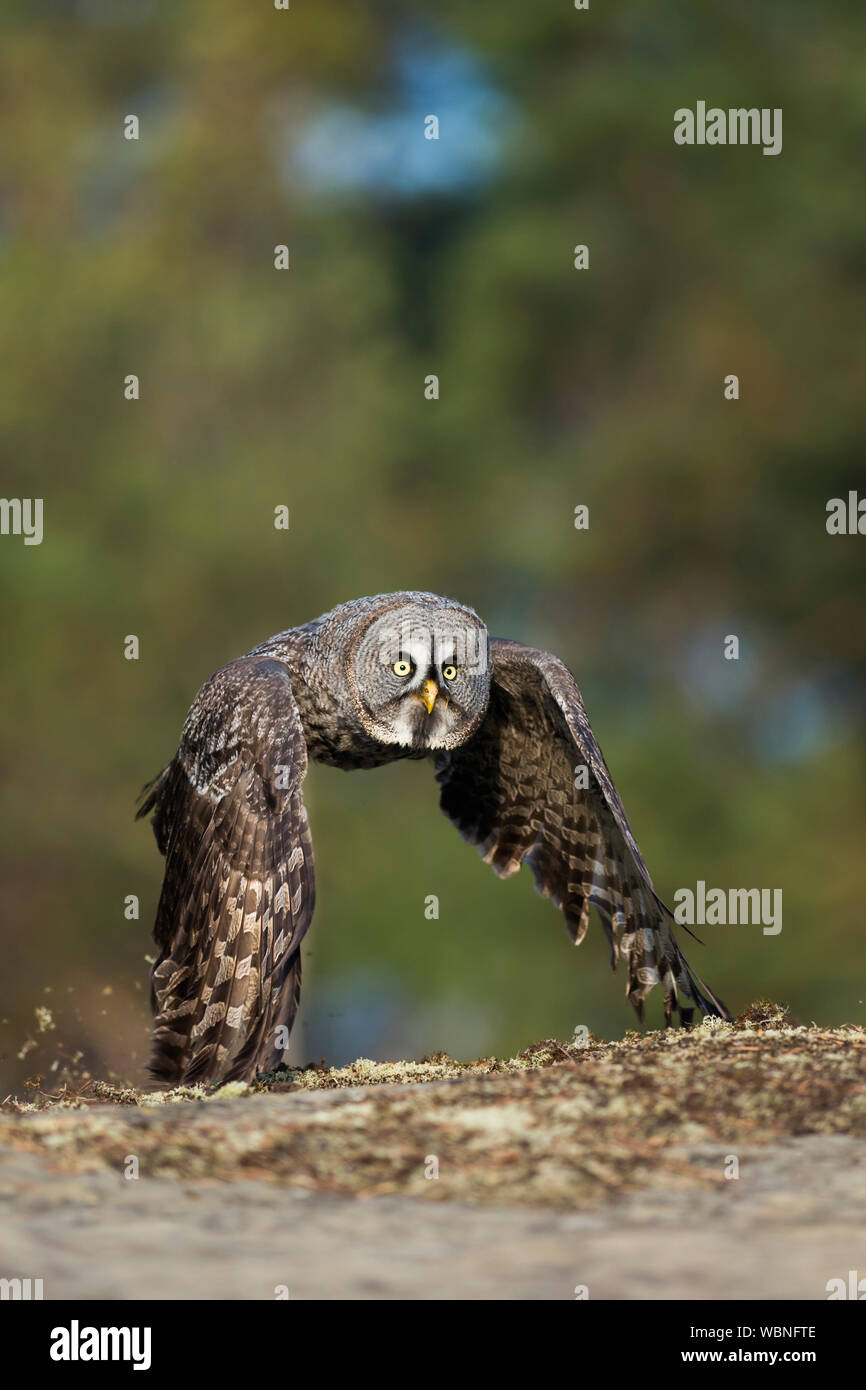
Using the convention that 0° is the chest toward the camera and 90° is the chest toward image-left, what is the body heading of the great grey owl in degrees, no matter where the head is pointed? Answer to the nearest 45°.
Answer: approximately 315°
